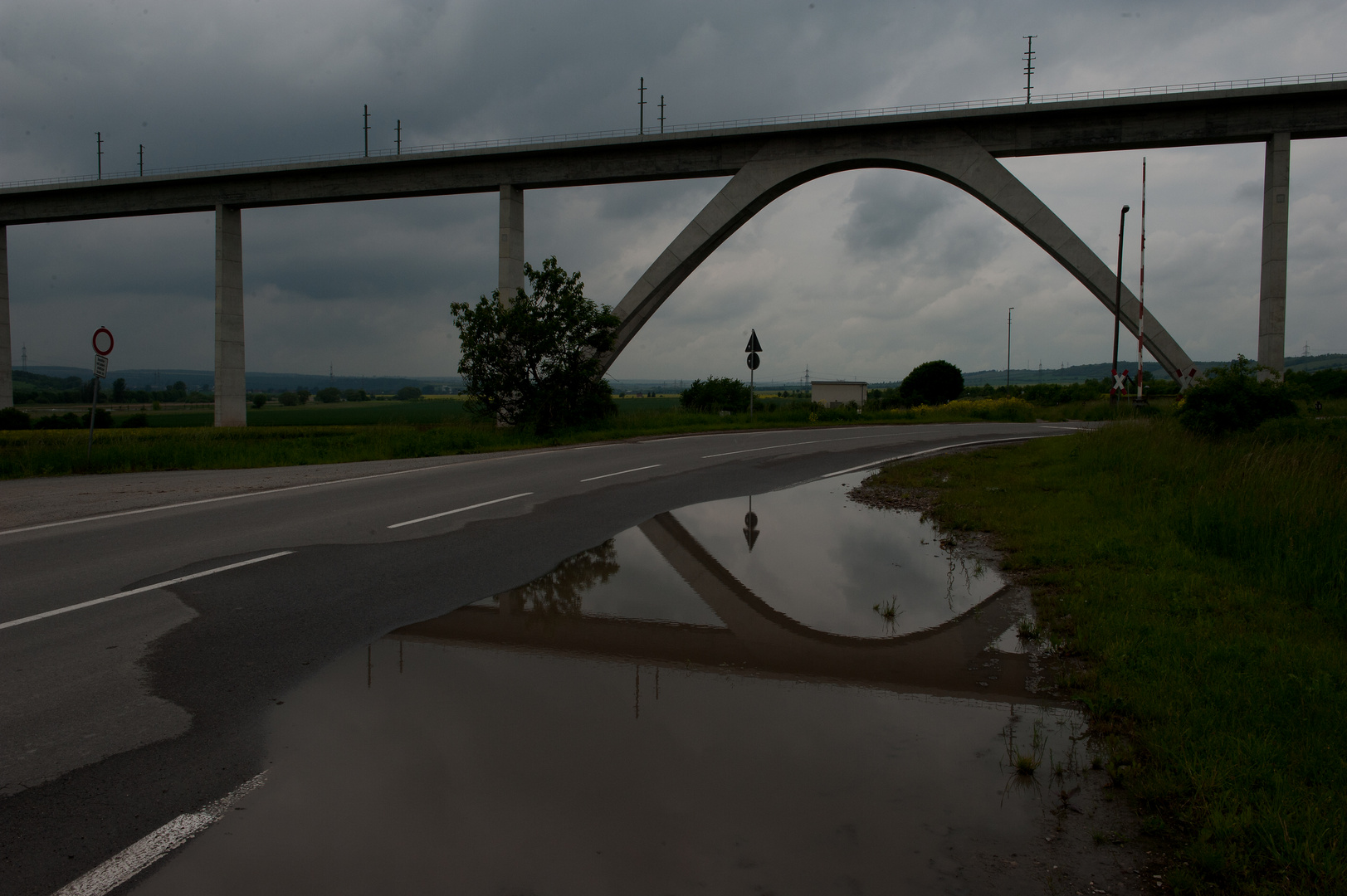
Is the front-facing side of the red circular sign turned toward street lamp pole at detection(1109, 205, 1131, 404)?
no

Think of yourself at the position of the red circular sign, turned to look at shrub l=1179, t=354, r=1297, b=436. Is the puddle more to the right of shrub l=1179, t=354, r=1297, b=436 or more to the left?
right

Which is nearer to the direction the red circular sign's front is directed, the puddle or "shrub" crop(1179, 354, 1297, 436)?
the puddle

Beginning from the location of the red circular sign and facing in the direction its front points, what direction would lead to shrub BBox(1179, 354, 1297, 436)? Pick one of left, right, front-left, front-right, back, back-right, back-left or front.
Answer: left

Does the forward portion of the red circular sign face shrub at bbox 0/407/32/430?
no

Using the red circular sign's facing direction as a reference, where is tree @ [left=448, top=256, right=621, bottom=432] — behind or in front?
behind

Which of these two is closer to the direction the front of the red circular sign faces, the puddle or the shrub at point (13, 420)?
the puddle

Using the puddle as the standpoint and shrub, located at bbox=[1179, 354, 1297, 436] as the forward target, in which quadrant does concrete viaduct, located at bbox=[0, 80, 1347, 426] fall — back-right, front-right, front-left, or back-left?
front-left

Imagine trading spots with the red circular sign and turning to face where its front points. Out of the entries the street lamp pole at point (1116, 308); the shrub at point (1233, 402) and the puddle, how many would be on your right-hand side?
0
